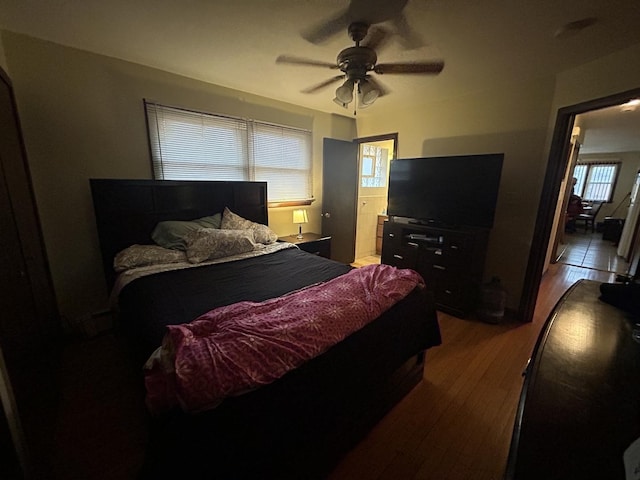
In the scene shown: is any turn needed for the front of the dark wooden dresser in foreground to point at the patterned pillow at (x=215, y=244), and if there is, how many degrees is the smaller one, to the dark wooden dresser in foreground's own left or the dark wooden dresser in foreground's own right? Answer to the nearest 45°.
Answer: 0° — it already faces it

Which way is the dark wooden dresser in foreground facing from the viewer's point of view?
to the viewer's left

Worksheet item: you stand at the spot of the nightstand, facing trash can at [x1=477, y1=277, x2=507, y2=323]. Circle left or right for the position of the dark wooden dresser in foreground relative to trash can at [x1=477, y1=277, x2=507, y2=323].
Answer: right

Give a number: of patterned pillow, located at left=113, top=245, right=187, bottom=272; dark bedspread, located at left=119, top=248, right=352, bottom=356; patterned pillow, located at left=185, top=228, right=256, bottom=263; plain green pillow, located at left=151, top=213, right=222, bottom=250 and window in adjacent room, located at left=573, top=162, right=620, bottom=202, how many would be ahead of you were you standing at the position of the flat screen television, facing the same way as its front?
4

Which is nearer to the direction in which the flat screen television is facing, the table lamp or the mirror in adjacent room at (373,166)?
the table lamp

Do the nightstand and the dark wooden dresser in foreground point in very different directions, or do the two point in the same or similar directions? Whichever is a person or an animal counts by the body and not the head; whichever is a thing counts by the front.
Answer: very different directions

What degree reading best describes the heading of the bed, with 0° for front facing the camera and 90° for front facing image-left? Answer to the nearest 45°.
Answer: approximately 315°

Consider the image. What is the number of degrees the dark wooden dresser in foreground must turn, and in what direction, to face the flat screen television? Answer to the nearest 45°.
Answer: approximately 45° to its right

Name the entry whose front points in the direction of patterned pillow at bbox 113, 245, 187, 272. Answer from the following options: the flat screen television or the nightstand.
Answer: the flat screen television

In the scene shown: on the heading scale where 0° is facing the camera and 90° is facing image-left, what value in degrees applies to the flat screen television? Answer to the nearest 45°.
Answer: approximately 45°
